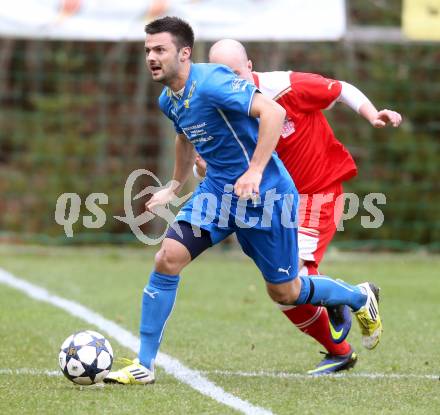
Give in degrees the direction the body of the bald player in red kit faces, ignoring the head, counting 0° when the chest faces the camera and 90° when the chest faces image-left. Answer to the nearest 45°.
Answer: approximately 45°

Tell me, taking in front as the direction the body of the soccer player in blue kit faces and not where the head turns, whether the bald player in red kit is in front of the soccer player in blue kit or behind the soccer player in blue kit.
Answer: behind

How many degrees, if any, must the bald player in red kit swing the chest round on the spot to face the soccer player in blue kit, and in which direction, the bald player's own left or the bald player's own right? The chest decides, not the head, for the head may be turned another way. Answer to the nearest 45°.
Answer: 0° — they already face them

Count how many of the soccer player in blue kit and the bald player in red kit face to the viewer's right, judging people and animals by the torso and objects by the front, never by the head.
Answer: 0

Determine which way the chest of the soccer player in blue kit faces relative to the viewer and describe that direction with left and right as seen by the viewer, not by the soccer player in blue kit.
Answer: facing the viewer and to the left of the viewer

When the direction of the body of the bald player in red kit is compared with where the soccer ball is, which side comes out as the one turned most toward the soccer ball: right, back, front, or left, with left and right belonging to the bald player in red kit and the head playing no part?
front

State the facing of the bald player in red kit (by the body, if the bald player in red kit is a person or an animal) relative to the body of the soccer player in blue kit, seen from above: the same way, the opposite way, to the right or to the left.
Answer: the same way
